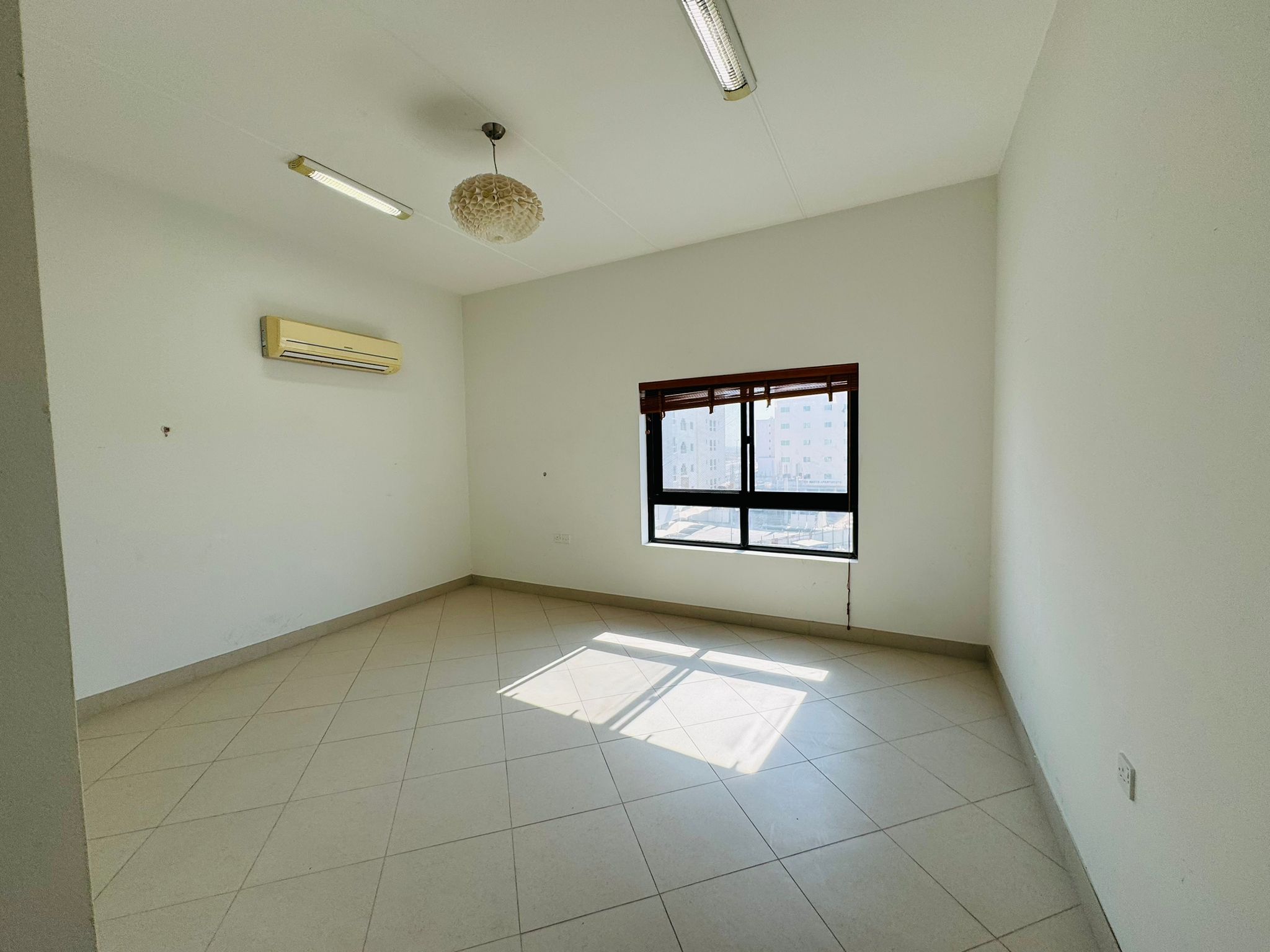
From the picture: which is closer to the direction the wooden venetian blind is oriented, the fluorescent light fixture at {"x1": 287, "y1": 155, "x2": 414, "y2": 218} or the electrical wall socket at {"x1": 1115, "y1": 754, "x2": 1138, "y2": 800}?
the electrical wall socket

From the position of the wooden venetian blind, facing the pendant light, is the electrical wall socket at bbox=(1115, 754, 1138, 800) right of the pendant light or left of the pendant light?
left

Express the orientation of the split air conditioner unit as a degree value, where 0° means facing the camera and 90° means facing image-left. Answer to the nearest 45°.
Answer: approximately 315°

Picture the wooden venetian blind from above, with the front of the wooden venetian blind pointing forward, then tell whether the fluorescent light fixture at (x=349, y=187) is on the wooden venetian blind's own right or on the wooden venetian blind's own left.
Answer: on the wooden venetian blind's own right

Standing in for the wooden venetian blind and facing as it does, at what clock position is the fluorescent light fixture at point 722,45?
The fluorescent light fixture is roughly at 12 o'clock from the wooden venetian blind.

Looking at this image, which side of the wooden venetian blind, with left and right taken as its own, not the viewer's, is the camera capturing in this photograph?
front

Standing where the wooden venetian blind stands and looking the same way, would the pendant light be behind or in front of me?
in front

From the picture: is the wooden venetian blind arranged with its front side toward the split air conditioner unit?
no

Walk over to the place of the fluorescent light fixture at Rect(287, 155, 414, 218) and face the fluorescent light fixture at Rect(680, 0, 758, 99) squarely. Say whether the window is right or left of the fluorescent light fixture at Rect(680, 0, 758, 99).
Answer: left

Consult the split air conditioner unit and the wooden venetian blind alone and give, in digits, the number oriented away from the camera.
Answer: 0

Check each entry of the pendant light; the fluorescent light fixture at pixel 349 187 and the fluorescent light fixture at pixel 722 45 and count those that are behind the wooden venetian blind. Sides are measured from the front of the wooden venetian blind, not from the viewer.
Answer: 0

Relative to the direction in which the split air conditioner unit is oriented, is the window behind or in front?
in front

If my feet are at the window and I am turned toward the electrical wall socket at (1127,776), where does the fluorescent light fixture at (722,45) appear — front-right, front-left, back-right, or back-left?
front-right

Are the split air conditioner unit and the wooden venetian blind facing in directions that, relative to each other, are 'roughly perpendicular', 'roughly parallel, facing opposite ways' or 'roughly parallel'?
roughly perpendicular
